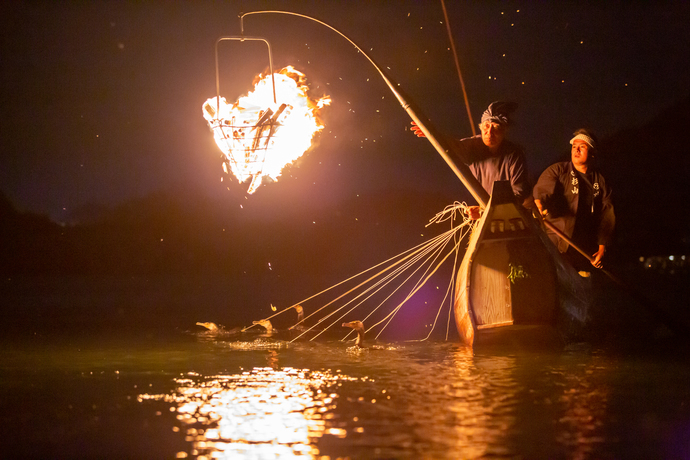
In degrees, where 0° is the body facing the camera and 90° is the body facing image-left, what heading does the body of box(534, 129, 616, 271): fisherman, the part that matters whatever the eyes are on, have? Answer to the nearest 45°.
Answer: approximately 0°

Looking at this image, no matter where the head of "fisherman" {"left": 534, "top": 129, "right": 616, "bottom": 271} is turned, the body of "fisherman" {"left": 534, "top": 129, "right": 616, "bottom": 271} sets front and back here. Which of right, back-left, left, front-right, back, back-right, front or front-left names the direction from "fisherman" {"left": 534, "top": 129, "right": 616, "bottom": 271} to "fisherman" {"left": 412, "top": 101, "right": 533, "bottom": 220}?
front-right

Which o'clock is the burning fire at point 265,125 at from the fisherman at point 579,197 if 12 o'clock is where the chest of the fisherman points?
The burning fire is roughly at 2 o'clock from the fisherman.
